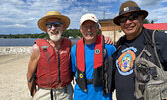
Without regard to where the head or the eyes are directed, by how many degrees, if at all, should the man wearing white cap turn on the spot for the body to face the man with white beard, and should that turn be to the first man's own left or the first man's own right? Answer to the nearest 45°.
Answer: approximately 90° to the first man's own right

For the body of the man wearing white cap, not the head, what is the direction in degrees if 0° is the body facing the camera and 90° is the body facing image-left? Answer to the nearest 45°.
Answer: approximately 0°
